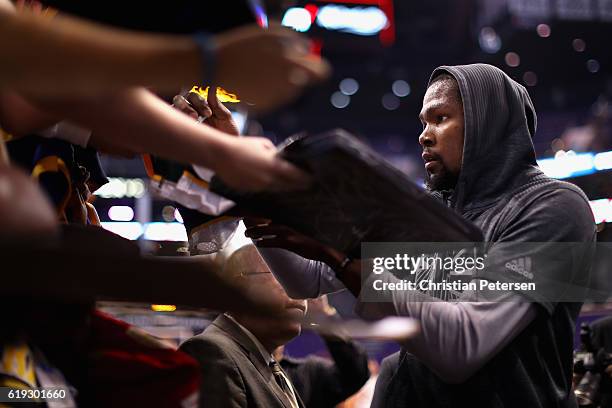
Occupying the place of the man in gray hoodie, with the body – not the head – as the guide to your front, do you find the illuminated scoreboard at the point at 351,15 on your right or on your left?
on your right

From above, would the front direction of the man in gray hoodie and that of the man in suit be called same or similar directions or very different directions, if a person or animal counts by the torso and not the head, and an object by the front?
very different directions

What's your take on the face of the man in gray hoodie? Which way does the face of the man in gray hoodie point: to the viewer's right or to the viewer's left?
to the viewer's left

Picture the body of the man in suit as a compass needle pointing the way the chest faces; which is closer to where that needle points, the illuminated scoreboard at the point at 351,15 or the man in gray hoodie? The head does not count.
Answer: the man in gray hoodie

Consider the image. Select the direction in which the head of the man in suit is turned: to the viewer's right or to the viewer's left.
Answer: to the viewer's right

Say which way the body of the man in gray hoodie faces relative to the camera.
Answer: to the viewer's left

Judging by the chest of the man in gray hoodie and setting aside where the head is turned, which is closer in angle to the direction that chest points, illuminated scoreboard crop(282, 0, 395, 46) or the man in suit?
the man in suit

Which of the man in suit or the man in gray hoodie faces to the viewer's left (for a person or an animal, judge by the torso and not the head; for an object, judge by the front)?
the man in gray hoodie
